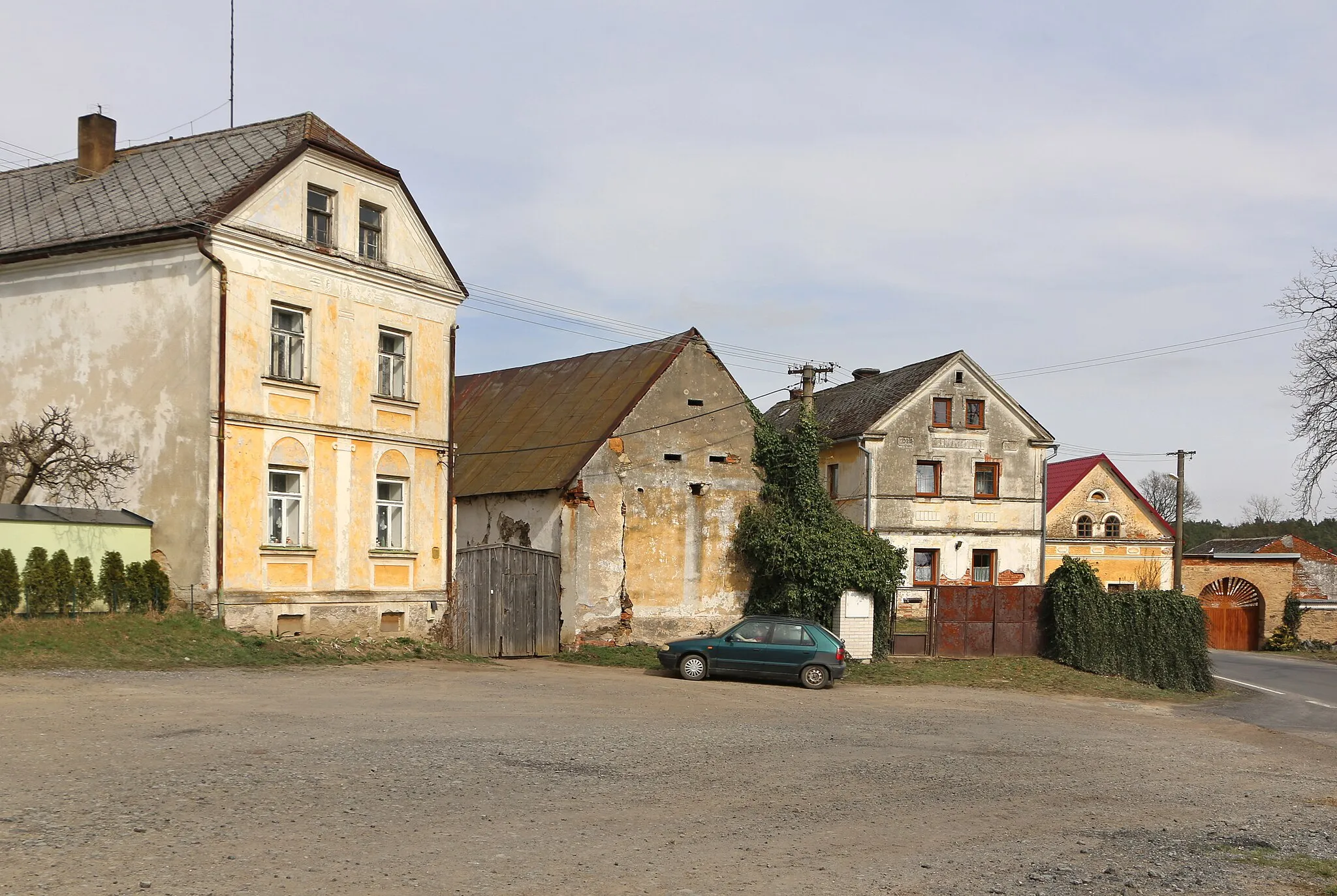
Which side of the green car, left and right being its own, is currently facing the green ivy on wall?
right

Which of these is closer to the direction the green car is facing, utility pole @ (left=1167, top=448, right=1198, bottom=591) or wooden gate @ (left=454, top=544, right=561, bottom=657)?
the wooden gate

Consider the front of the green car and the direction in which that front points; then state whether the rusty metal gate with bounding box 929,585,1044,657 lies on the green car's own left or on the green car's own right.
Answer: on the green car's own right

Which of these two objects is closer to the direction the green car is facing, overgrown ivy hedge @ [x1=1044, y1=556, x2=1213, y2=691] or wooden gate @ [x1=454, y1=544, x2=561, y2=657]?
the wooden gate

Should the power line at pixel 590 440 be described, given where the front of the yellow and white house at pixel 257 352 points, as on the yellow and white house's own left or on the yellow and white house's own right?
on the yellow and white house's own left

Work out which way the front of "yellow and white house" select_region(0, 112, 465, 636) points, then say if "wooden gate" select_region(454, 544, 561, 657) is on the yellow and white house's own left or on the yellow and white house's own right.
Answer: on the yellow and white house's own left

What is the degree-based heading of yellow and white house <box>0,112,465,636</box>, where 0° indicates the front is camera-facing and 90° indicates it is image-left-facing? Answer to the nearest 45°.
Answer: approximately 315°

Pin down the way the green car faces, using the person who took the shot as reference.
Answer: facing to the left of the viewer

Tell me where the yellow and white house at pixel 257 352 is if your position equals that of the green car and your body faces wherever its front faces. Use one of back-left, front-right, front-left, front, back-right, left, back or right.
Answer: front

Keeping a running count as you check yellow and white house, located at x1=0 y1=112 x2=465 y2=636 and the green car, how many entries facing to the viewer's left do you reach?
1
